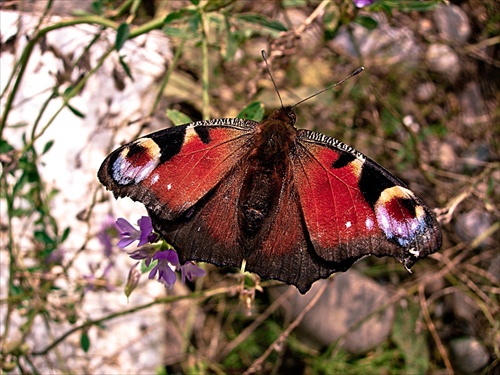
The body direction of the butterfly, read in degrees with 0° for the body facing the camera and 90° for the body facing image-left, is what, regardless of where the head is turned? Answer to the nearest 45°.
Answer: approximately 180°

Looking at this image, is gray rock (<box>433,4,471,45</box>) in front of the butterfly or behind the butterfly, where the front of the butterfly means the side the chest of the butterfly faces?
in front

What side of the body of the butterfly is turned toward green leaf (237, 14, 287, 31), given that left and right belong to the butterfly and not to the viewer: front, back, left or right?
front

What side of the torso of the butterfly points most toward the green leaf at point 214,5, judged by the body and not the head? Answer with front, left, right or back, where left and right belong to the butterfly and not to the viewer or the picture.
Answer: front

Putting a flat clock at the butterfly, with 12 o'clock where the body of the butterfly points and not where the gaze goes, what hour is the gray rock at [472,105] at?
The gray rock is roughly at 1 o'clock from the butterfly.
